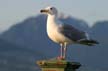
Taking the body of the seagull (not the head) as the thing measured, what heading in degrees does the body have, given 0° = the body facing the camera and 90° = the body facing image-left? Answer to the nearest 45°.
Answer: approximately 90°
